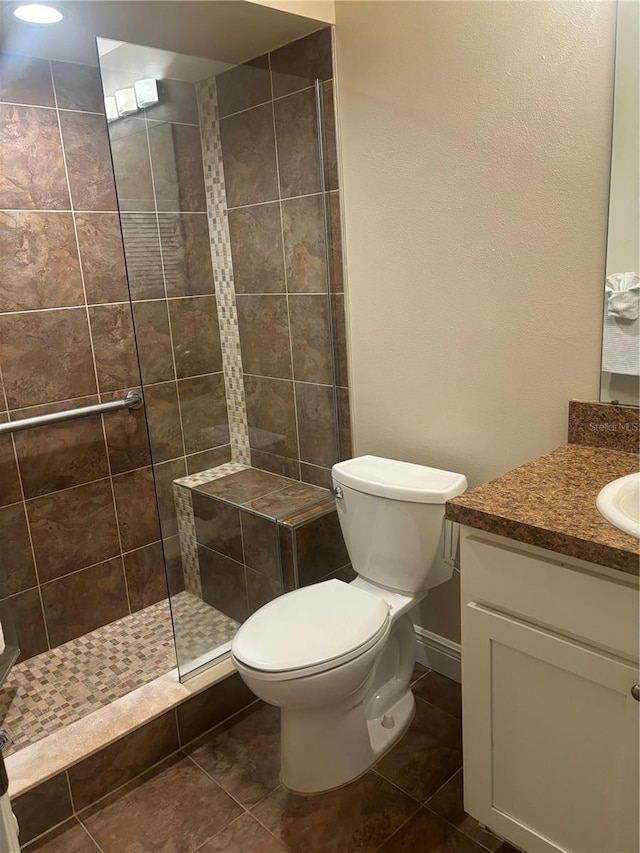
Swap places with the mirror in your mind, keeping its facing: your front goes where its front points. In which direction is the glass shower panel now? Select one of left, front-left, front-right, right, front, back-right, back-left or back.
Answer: front-right

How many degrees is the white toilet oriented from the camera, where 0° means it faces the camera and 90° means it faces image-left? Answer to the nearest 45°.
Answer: approximately 45°

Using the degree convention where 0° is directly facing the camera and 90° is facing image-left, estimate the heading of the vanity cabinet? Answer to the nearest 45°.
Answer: approximately 45°

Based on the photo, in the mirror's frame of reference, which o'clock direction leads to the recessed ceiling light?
The recessed ceiling light is roughly at 1 o'clock from the mirror.

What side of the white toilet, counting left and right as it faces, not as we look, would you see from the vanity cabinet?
left
